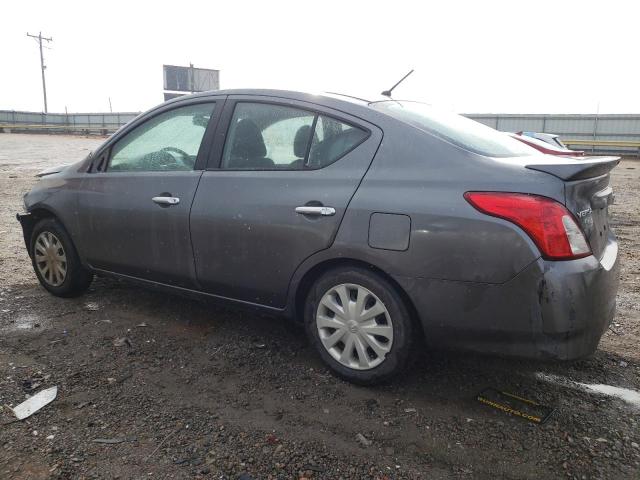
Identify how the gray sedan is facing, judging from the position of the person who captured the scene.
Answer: facing away from the viewer and to the left of the viewer

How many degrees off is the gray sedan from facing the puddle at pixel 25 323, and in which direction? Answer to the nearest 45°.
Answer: approximately 45° to its left

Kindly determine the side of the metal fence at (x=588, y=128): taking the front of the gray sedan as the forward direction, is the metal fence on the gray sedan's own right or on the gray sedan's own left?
on the gray sedan's own right

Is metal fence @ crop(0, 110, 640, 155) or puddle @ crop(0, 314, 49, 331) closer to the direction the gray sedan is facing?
the puddle
